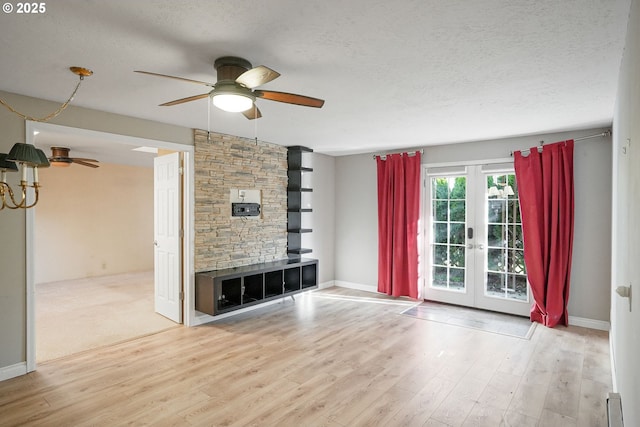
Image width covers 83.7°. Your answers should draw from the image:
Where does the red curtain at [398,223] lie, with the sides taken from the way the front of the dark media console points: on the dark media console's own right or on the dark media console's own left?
on the dark media console's own left

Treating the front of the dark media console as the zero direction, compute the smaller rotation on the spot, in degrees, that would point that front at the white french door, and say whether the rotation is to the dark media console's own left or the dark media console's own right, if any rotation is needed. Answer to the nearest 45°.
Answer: approximately 45° to the dark media console's own left

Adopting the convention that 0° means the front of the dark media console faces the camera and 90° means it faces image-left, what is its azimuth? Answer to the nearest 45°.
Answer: approximately 315°

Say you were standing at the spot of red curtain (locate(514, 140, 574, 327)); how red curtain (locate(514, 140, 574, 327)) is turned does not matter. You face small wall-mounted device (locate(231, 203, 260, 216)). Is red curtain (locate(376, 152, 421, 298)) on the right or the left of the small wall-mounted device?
right

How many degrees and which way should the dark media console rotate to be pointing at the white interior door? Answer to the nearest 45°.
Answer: approximately 135° to its right
